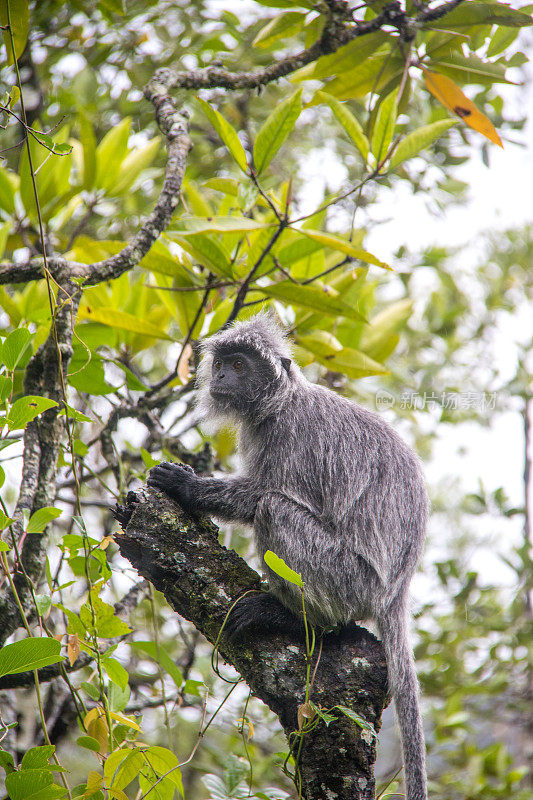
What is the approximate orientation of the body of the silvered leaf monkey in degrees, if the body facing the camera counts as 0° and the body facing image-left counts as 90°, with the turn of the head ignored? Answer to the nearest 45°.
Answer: approximately 90°
